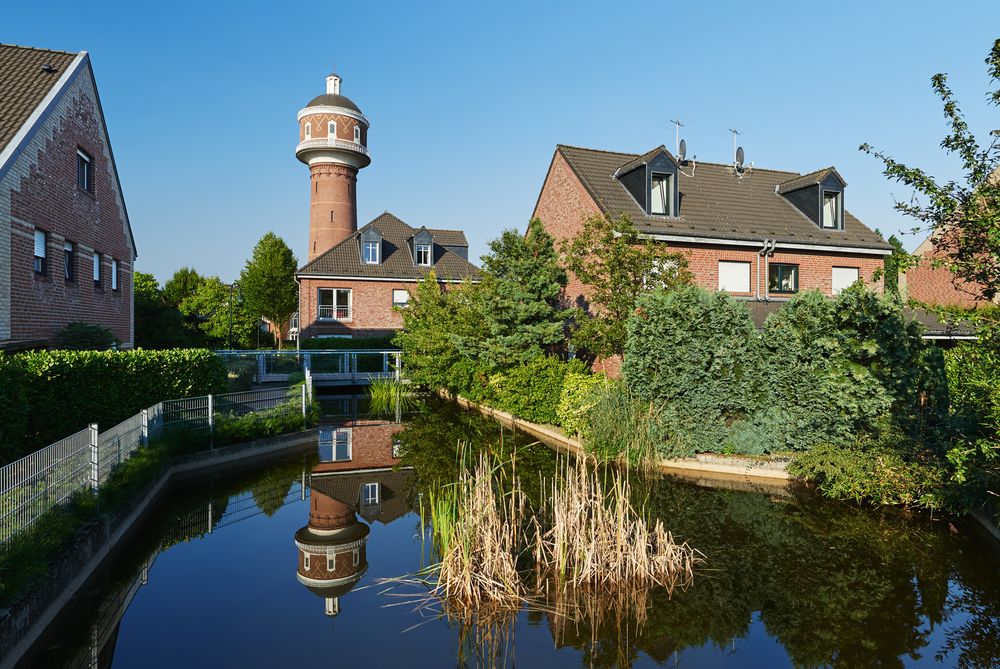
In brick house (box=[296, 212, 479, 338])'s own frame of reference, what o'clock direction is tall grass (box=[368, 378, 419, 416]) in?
The tall grass is roughly at 12 o'clock from the brick house.

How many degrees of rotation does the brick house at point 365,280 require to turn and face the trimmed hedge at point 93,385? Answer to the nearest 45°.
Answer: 0° — it already faces it

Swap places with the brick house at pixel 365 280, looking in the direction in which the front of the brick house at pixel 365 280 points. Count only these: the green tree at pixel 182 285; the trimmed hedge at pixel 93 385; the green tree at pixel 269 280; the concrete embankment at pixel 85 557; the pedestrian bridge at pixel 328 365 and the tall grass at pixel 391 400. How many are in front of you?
4

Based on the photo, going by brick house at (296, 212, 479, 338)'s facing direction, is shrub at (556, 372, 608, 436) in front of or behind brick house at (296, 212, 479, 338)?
in front

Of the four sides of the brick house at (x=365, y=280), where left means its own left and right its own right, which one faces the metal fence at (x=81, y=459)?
front

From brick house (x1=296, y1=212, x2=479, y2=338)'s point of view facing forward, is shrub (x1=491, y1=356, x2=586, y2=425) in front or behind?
in front

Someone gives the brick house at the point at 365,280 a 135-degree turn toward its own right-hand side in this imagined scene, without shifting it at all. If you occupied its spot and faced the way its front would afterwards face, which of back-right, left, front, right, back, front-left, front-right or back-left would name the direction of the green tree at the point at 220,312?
front

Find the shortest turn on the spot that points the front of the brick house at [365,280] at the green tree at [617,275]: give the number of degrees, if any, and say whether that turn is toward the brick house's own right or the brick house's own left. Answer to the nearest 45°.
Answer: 0° — it already faces it

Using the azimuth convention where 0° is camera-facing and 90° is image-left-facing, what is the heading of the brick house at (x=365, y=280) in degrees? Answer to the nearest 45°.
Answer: approximately 0°

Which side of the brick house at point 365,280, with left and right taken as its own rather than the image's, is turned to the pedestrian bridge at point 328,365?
front

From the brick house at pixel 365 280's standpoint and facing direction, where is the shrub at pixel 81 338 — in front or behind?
in front
